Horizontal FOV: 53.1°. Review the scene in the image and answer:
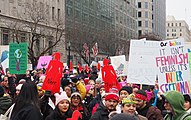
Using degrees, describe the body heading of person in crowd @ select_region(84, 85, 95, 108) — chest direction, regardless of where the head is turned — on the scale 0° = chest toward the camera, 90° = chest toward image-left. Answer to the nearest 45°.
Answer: approximately 315°

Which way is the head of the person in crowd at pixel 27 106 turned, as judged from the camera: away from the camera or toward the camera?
away from the camera

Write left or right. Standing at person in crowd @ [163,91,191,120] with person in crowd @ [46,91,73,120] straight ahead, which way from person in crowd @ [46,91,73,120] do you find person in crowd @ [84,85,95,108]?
right

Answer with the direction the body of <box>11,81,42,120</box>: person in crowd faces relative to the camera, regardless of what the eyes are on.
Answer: away from the camera
